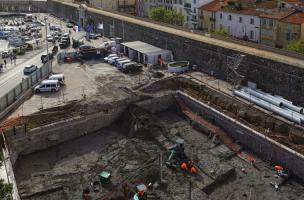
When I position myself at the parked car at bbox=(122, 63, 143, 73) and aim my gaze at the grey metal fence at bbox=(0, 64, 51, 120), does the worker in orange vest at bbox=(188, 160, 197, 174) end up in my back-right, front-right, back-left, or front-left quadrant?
front-left

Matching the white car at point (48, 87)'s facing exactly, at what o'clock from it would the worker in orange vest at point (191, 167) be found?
The worker in orange vest is roughly at 8 o'clock from the white car.

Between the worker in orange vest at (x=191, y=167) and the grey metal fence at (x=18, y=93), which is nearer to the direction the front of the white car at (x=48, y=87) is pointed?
the grey metal fence

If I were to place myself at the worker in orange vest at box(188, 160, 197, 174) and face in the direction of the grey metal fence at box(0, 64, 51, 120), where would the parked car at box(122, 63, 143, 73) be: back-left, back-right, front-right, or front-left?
front-right

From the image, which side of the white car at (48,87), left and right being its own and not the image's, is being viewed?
left

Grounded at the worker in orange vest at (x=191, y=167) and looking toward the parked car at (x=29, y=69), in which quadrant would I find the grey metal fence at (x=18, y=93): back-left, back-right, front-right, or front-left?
front-left
